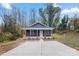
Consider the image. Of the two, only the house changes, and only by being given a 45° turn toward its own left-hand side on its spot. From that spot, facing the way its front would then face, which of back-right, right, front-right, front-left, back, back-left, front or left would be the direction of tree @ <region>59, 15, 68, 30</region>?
front-left

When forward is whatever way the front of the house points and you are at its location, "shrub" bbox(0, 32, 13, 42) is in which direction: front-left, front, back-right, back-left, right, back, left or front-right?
right

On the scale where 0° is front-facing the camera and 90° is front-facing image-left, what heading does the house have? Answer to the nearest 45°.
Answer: approximately 0°
